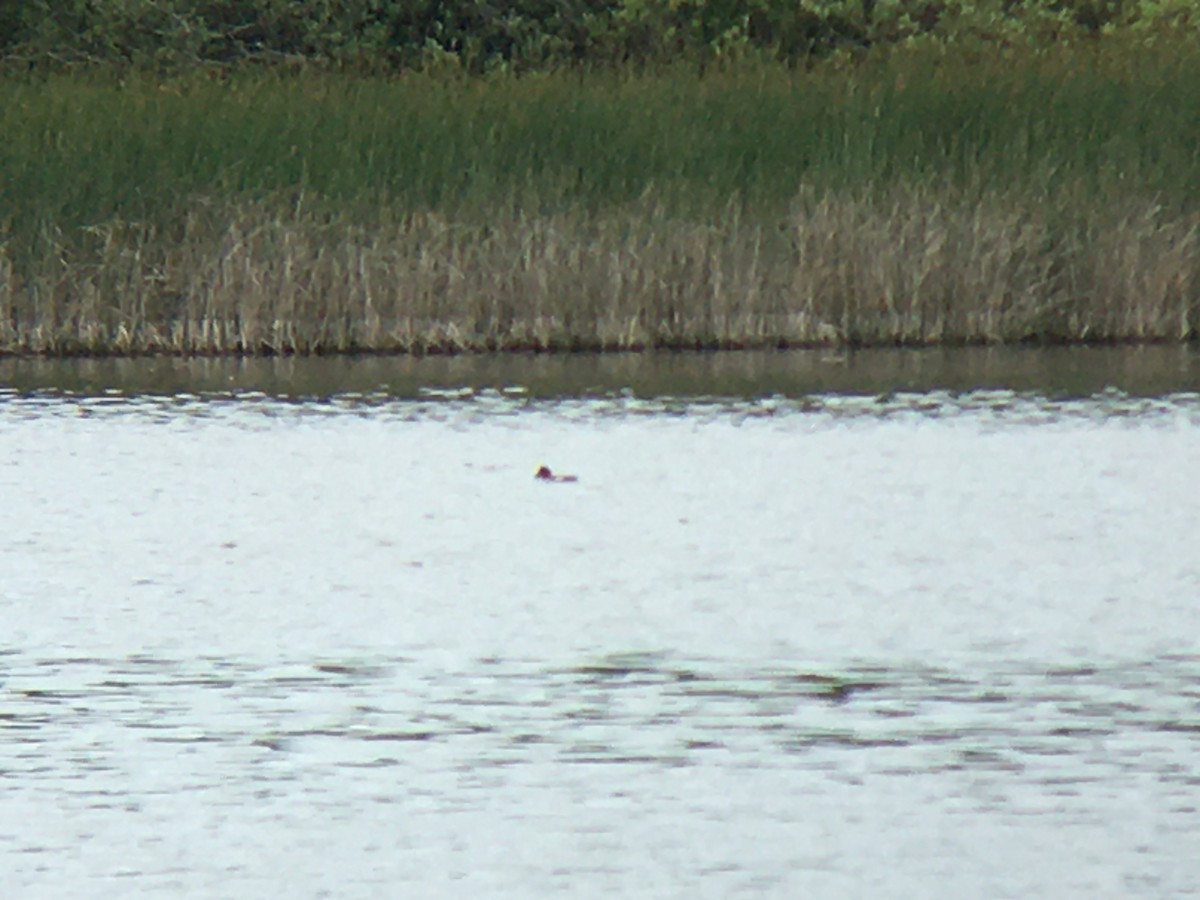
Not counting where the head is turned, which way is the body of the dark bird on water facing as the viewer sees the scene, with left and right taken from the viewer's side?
facing to the left of the viewer
